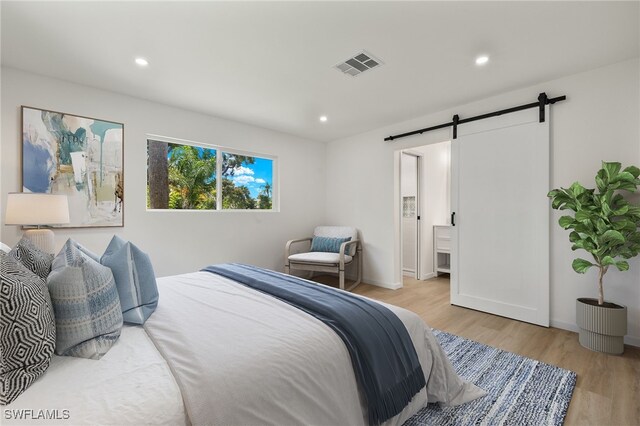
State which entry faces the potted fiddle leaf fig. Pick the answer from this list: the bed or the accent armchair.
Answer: the bed

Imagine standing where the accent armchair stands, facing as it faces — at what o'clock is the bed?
The bed is roughly at 11 o'clock from the accent armchair.

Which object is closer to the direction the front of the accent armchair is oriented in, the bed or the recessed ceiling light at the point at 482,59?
the bed

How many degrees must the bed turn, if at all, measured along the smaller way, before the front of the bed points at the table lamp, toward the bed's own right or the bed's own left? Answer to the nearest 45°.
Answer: approximately 135° to the bed's own left

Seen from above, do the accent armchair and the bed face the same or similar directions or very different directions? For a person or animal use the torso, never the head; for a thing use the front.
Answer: very different directions

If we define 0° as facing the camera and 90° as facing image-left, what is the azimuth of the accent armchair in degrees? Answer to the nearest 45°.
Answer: approximately 45°

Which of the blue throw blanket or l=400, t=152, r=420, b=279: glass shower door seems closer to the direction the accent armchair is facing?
the blue throw blanket

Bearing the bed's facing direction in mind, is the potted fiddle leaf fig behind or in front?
in front

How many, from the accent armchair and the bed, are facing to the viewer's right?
1

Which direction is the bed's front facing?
to the viewer's right

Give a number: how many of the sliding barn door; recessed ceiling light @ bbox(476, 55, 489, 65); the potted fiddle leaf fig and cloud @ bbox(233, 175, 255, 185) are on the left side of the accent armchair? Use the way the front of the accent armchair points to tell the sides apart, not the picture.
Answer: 3

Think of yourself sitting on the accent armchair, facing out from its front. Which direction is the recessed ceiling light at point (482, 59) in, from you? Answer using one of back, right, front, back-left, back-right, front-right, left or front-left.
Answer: left
